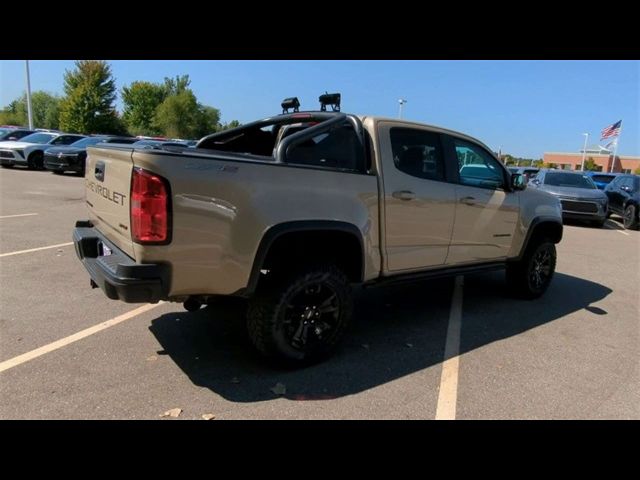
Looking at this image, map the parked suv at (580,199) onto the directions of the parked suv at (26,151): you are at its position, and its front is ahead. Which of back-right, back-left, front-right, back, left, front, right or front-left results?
left

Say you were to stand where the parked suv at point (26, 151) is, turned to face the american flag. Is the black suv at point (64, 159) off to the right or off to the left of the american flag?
right

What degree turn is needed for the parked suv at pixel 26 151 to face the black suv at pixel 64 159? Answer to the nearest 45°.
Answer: approximately 90° to its left

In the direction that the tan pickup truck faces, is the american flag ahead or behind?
ahead

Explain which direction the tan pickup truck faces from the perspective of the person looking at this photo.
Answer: facing away from the viewer and to the right of the viewer

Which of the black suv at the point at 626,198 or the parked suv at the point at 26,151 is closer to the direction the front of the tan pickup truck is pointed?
the black suv

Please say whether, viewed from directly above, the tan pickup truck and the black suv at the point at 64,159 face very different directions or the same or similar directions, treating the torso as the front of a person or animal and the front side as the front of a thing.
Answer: very different directions

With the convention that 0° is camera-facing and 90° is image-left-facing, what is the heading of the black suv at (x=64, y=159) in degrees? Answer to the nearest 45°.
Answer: approximately 45°

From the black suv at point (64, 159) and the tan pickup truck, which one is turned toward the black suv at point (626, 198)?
the tan pickup truck

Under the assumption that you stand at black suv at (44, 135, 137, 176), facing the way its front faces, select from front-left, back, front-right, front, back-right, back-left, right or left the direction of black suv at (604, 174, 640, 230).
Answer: left

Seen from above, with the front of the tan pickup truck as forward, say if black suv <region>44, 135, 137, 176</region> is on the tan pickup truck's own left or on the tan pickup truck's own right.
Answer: on the tan pickup truck's own left

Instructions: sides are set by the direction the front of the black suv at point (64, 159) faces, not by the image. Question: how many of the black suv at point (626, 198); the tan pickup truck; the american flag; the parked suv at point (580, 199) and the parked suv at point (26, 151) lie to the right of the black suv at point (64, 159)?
1

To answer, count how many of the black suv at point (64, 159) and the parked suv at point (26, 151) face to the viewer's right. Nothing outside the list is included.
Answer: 0

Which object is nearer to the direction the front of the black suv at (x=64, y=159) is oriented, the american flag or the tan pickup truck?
the tan pickup truck

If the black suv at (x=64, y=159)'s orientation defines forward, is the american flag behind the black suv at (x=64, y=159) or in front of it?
behind
